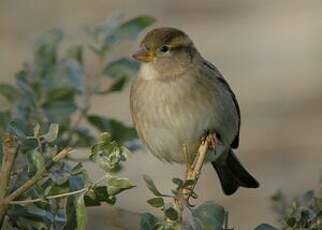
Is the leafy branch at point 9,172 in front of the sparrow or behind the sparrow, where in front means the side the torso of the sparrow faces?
in front

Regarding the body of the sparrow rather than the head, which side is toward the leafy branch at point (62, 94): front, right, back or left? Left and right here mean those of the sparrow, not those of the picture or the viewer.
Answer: front

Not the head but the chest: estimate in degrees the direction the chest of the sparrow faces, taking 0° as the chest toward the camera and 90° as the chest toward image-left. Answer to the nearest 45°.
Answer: approximately 45°

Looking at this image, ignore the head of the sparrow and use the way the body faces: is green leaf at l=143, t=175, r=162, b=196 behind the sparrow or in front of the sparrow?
in front
